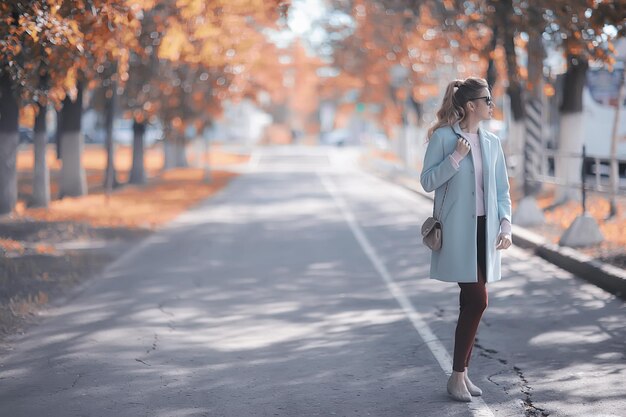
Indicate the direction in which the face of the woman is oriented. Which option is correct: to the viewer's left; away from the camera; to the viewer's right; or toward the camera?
to the viewer's right

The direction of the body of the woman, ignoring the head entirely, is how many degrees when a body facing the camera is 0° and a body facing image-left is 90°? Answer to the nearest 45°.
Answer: approximately 315°
